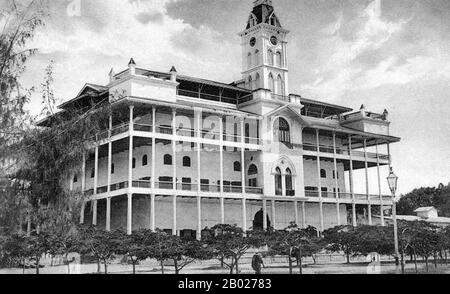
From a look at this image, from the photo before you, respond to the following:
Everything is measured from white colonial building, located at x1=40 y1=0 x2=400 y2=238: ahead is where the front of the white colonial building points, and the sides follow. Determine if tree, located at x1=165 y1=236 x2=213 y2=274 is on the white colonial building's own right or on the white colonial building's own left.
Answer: on the white colonial building's own right

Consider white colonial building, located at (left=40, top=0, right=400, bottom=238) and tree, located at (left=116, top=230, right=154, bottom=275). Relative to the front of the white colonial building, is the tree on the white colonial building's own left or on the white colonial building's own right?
on the white colonial building's own right

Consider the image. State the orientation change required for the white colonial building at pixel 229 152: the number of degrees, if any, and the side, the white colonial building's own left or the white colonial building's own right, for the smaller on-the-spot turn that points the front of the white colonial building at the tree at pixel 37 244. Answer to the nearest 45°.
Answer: approximately 90° to the white colonial building's own right

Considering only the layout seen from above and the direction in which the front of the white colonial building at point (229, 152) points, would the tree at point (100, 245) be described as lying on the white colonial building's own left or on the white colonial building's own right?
on the white colonial building's own right

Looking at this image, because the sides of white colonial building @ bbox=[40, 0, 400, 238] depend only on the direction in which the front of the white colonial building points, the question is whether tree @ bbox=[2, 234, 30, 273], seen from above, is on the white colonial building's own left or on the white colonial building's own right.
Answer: on the white colonial building's own right

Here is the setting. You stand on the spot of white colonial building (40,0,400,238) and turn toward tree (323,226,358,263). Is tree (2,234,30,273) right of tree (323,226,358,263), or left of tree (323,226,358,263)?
right

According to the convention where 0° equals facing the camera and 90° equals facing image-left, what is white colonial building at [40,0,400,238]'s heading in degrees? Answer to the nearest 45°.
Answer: approximately 315°
